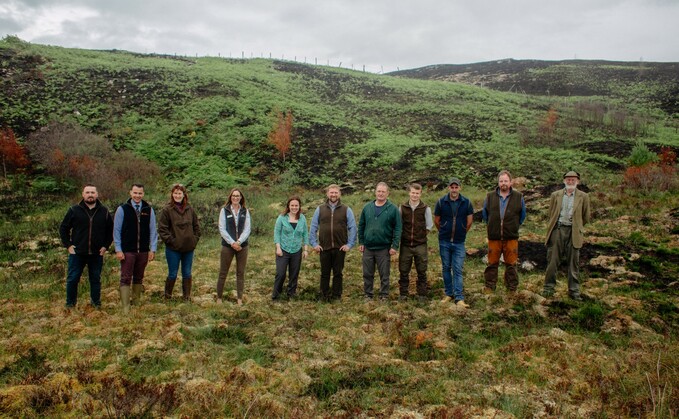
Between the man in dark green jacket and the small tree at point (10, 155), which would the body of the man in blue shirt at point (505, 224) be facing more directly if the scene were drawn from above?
the man in dark green jacket

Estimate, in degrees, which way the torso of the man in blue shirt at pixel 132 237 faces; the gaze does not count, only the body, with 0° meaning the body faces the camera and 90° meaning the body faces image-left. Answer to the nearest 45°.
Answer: approximately 0°

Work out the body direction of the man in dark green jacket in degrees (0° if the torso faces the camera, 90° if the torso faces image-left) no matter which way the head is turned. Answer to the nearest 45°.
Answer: approximately 0°

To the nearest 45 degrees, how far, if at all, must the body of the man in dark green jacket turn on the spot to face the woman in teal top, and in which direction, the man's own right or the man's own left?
approximately 90° to the man's own right

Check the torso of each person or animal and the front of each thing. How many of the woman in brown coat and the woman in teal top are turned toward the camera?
2

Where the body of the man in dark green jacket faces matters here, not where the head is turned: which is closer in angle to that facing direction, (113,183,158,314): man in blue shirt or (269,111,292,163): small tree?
the man in blue shirt

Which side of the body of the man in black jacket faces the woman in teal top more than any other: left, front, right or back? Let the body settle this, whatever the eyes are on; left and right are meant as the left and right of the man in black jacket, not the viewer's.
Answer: left
